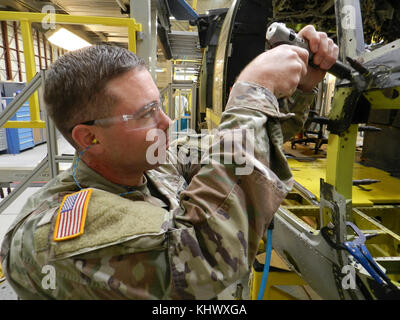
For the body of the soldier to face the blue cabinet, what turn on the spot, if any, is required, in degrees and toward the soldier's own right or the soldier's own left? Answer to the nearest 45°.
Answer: approximately 135° to the soldier's own left

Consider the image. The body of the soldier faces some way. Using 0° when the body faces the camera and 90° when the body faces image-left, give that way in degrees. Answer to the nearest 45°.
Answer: approximately 270°

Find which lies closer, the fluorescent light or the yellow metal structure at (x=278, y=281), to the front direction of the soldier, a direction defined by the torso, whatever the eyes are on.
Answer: the yellow metal structure

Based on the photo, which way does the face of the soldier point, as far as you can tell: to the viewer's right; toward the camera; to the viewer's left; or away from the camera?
to the viewer's right

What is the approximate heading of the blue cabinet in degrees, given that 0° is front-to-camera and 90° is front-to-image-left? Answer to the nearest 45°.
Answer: approximately 315°

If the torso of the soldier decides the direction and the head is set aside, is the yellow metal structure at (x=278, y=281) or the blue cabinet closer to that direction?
the yellow metal structure
